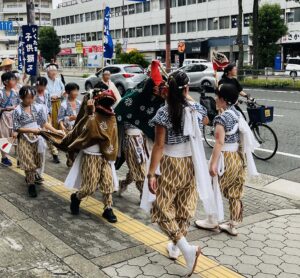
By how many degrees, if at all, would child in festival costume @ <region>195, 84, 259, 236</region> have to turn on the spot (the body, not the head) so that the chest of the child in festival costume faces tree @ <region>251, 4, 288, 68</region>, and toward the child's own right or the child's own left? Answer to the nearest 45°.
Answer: approximately 45° to the child's own right

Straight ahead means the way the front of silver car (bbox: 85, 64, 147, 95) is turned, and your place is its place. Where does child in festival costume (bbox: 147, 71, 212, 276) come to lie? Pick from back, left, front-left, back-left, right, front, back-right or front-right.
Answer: back-left

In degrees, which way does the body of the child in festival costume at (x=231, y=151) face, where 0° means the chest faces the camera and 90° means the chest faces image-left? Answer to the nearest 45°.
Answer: approximately 135°

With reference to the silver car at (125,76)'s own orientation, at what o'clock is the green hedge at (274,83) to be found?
The green hedge is roughly at 4 o'clock from the silver car.

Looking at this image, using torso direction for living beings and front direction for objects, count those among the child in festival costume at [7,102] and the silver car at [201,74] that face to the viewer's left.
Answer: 1

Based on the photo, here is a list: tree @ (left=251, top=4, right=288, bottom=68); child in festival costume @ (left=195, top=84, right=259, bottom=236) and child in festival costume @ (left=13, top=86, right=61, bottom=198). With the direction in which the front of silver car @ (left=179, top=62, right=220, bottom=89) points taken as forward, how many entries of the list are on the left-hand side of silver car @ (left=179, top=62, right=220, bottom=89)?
2

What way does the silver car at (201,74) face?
to the viewer's left

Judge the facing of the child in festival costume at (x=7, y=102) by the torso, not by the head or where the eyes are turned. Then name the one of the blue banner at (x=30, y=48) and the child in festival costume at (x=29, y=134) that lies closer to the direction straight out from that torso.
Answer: the child in festival costume

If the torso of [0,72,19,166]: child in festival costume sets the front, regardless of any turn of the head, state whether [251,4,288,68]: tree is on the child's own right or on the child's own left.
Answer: on the child's own left
